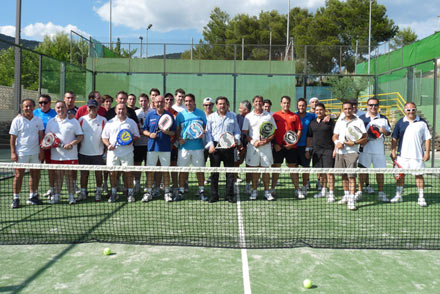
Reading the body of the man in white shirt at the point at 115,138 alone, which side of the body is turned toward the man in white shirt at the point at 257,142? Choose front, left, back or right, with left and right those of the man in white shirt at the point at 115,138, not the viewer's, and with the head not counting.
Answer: left

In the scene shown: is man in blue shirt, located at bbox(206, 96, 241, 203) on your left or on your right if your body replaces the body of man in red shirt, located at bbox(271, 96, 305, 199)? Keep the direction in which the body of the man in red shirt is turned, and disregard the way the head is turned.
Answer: on your right

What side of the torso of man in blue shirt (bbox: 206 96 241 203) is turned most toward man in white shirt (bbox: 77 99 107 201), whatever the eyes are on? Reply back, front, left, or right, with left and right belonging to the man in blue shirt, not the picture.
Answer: right

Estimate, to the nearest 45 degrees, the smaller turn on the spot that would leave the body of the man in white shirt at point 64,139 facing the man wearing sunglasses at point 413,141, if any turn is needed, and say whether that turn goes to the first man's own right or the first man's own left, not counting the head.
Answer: approximately 90° to the first man's own left

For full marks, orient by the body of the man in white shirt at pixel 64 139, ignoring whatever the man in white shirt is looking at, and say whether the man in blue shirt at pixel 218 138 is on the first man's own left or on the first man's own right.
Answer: on the first man's own left

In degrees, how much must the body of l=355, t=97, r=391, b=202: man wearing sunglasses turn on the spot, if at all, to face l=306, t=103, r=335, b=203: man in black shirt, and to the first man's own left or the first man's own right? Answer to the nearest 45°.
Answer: approximately 90° to the first man's own right
